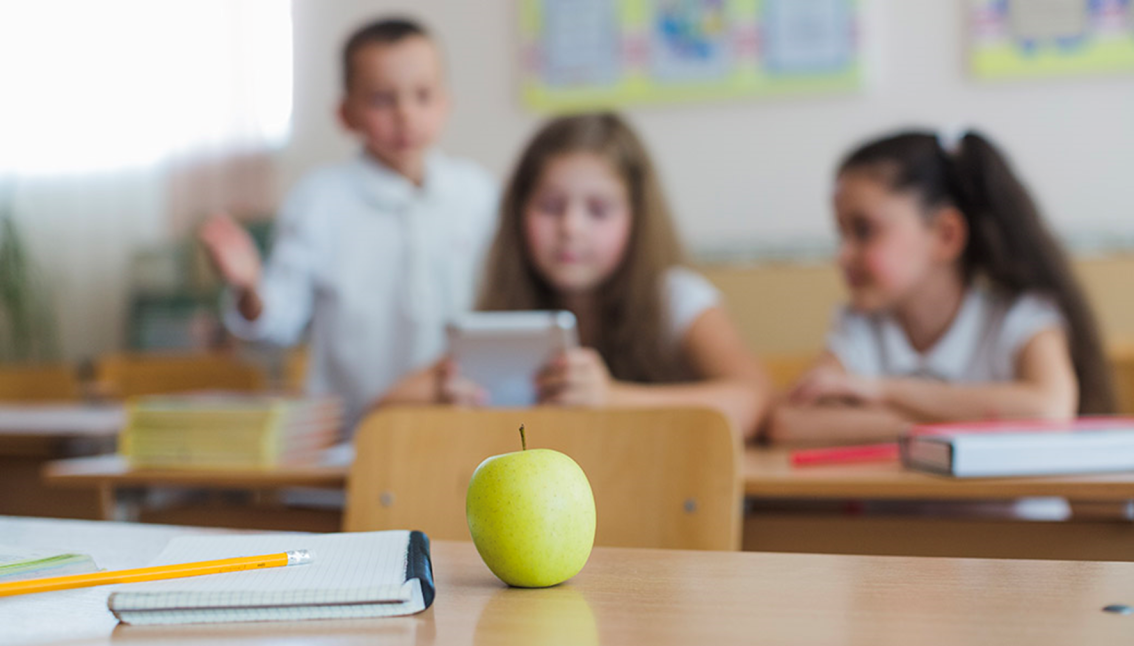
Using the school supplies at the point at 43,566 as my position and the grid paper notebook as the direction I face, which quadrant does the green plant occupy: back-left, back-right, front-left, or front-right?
back-left

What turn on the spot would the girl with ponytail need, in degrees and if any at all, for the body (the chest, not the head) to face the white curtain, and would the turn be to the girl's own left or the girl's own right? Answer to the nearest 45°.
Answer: approximately 90° to the girl's own right

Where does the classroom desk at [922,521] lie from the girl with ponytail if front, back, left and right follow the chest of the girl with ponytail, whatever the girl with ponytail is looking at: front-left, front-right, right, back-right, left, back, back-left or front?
front-left

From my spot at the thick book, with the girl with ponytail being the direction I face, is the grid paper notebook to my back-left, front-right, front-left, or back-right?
back-left

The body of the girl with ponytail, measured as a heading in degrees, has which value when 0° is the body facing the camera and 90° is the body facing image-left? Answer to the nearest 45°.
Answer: approximately 45°
